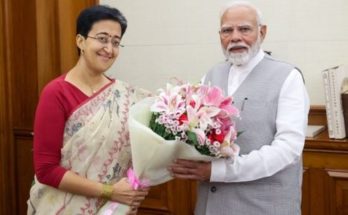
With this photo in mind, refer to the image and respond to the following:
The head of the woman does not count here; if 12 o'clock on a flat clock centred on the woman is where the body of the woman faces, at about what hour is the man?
The man is roughly at 11 o'clock from the woman.

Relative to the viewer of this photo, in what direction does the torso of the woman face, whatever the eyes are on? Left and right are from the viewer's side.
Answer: facing the viewer and to the right of the viewer

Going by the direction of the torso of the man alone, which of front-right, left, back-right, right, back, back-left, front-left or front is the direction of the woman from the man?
front-right

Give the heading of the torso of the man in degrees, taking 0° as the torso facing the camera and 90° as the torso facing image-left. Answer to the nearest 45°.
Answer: approximately 45°

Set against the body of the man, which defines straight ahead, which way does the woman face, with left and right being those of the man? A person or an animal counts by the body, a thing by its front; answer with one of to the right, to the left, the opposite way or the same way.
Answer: to the left

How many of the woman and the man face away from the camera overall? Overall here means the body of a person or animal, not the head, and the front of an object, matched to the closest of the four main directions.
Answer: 0
